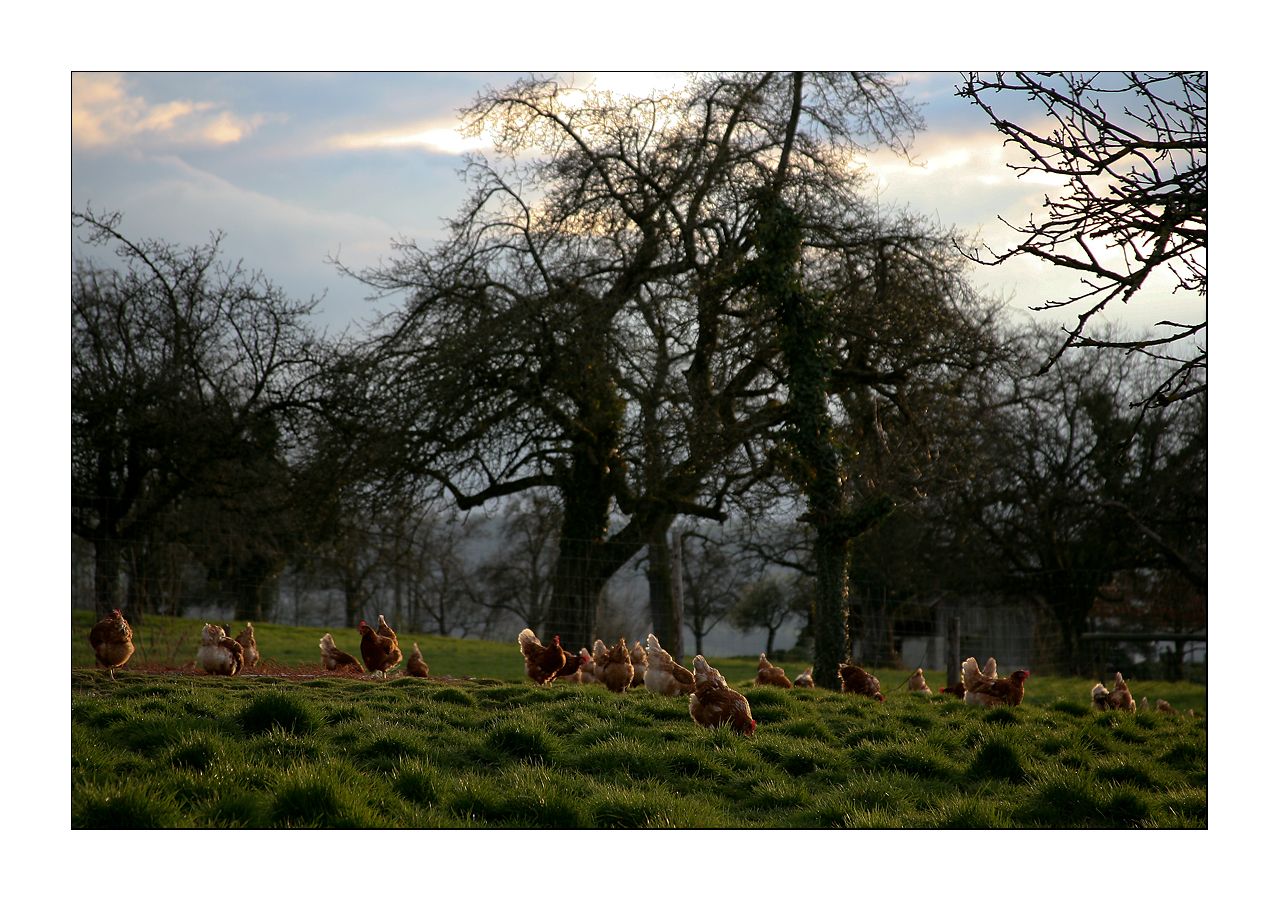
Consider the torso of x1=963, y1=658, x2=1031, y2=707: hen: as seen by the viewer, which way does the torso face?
to the viewer's right

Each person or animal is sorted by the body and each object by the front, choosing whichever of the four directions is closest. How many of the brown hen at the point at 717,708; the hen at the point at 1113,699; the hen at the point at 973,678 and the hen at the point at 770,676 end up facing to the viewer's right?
2

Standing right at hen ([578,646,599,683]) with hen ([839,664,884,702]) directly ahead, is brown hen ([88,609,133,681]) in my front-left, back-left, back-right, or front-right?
back-right

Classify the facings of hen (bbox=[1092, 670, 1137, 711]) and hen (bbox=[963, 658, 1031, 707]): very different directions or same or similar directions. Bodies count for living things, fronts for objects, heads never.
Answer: very different directions

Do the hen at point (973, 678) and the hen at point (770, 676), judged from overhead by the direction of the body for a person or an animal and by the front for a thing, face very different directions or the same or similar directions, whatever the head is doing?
same or similar directions

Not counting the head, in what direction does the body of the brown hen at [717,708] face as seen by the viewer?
to the viewer's right

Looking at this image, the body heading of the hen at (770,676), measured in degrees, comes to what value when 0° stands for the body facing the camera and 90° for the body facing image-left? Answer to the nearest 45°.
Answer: approximately 270°
